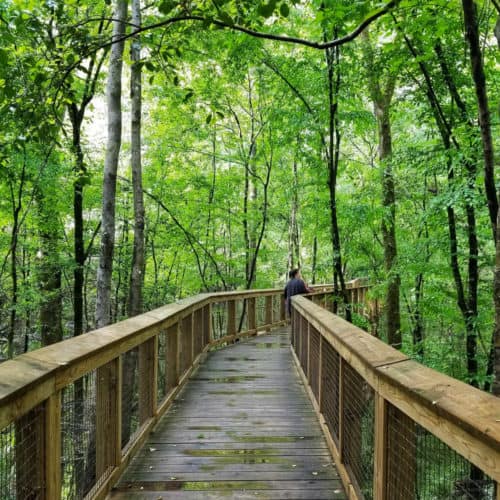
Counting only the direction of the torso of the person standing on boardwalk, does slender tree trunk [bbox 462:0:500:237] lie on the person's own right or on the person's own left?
on the person's own right

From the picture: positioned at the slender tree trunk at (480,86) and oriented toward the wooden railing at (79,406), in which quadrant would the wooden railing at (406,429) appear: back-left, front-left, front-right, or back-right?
front-left

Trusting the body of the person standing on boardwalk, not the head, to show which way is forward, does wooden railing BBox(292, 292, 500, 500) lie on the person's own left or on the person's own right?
on the person's own right
